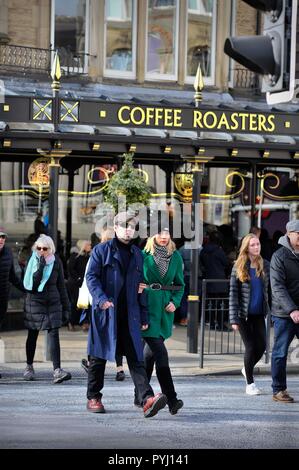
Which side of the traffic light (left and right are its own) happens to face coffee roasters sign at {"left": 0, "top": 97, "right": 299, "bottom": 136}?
right

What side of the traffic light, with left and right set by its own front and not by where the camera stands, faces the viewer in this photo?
left

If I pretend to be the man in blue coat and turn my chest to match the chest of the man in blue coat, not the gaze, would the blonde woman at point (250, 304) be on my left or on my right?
on my left

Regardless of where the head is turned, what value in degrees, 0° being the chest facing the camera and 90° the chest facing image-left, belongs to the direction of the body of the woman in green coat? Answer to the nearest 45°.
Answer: approximately 0°
